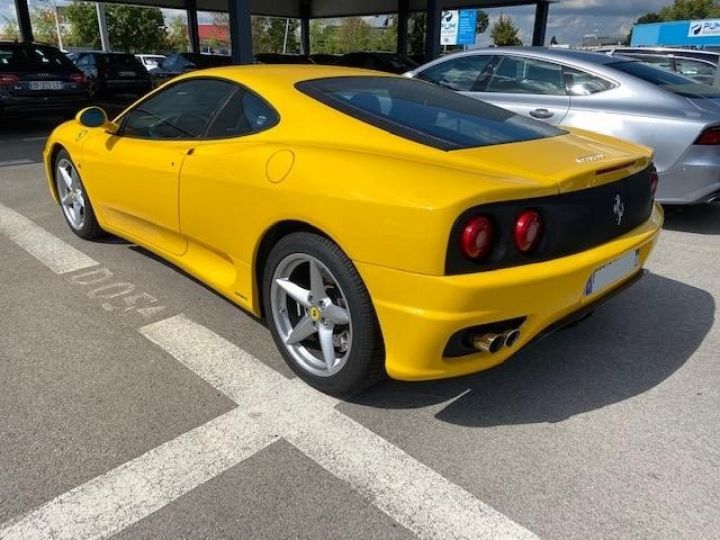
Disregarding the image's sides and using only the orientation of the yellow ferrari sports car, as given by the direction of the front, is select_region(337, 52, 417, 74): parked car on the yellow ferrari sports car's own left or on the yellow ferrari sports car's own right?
on the yellow ferrari sports car's own right

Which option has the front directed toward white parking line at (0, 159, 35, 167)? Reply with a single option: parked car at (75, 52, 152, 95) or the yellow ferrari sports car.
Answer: the yellow ferrari sports car

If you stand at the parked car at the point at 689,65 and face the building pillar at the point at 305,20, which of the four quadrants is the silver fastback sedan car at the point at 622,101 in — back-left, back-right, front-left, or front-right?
back-left

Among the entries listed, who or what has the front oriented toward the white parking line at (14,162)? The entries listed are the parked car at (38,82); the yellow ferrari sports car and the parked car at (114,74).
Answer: the yellow ferrari sports car

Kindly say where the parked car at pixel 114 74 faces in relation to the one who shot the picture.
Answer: facing away from the viewer and to the left of the viewer

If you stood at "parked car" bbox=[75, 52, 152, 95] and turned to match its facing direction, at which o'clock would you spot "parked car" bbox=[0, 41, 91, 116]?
"parked car" bbox=[0, 41, 91, 116] is roughly at 8 o'clock from "parked car" bbox=[75, 52, 152, 95].

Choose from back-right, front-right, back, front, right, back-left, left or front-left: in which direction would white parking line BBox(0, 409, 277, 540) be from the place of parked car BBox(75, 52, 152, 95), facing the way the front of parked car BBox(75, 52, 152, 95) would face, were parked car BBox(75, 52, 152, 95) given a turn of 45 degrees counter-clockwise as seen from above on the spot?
left

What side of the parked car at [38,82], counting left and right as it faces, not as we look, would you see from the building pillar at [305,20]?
right

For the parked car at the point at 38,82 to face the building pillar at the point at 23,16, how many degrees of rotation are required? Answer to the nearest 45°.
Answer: approximately 45° to its right

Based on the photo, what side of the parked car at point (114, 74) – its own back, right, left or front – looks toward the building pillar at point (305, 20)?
right

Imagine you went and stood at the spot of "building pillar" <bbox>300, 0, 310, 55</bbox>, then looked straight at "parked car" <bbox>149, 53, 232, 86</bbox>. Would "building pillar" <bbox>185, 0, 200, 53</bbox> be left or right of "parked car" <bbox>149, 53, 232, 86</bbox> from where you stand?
right

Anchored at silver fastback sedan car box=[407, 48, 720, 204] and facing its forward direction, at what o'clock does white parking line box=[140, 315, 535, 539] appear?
The white parking line is roughly at 8 o'clock from the silver fastback sedan car.

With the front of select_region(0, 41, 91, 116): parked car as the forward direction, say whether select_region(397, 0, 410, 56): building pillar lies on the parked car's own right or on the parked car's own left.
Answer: on the parked car's own right

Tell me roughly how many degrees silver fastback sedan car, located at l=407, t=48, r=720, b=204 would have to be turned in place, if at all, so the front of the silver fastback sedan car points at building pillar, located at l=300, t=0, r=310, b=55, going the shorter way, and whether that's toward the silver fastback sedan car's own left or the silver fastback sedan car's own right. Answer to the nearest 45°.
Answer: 0° — it already faces it

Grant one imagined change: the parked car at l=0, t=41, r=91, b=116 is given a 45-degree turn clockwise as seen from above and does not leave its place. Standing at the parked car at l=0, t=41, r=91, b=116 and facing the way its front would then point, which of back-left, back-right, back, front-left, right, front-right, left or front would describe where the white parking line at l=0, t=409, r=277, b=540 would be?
back

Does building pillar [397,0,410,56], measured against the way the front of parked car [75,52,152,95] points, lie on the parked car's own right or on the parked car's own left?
on the parked car's own right
